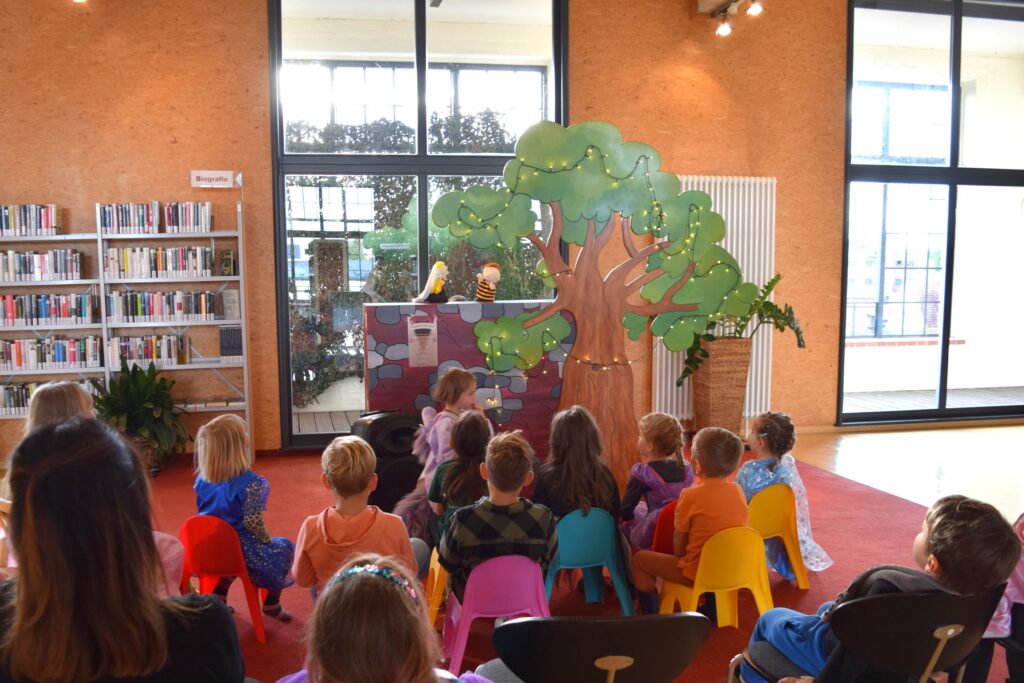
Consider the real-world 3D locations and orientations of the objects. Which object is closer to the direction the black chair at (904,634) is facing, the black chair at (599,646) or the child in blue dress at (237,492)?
the child in blue dress

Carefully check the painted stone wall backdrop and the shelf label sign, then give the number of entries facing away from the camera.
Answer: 0

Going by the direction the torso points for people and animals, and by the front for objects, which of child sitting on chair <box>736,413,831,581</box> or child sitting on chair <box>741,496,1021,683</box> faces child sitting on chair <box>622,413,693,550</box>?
child sitting on chair <box>741,496,1021,683</box>

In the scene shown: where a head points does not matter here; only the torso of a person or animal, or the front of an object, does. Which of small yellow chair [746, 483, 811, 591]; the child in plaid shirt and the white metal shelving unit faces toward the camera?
the white metal shelving unit

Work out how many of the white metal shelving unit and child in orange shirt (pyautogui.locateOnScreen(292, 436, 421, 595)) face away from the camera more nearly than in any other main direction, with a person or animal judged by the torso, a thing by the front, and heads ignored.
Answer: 1

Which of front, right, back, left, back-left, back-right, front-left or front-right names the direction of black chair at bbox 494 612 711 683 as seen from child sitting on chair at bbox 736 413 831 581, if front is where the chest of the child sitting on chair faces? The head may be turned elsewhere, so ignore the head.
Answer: back-left

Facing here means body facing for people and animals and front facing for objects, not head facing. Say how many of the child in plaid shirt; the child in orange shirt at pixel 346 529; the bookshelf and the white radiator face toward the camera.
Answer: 2

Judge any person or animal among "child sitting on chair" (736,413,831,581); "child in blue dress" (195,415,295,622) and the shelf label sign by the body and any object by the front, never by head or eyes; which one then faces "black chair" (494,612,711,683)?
the shelf label sign

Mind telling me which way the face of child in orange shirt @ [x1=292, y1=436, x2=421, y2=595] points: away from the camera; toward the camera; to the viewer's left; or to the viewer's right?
away from the camera

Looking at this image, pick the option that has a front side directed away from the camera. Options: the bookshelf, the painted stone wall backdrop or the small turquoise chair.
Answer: the small turquoise chair

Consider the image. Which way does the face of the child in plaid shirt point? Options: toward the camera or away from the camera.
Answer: away from the camera

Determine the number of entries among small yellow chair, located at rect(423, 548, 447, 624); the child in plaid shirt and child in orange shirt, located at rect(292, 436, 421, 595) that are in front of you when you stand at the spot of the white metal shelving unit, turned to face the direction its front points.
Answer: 3

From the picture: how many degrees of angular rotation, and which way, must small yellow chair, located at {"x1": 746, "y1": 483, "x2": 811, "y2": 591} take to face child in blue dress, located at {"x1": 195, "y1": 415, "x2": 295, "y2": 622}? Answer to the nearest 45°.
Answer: approximately 90° to its left
